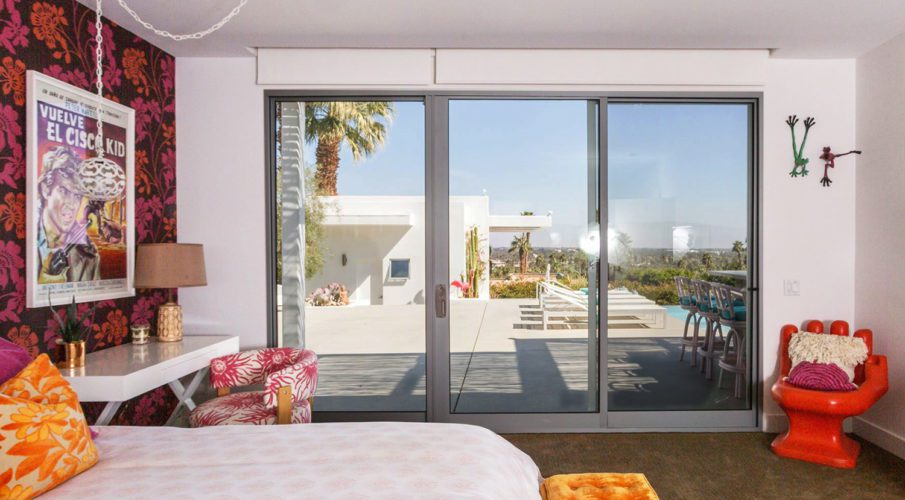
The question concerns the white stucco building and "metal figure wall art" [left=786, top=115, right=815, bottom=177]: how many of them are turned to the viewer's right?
0

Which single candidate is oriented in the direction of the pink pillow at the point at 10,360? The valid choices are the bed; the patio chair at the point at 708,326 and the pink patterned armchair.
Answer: the pink patterned armchair

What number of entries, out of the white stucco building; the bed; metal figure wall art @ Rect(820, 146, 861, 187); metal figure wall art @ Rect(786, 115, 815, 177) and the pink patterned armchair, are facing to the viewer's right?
1

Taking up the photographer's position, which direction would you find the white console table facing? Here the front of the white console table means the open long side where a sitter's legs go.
facing the viewer and to the right of the viewer

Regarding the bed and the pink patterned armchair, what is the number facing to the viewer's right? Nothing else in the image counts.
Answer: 1

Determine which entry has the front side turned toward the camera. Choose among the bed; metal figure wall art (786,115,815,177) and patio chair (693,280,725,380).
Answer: the metal figure wall art

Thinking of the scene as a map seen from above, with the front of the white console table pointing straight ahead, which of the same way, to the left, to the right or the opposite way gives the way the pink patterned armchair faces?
to the right

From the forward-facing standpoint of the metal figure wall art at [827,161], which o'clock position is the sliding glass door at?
The sliding glass door is roughly at 2 o'clock from the metal figure wall art.

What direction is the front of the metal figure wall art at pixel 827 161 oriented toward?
toward the camera

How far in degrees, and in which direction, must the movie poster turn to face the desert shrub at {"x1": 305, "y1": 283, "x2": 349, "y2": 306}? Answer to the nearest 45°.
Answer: approximately 45° to its left

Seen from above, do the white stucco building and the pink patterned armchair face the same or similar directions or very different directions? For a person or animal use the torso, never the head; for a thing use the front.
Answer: same or similar directions

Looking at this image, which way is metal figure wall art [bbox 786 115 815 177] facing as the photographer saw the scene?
facing the viewer

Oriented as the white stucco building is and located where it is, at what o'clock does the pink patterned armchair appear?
The pink patterned armchair is roughly at 1 o'clock from the white stucco building.

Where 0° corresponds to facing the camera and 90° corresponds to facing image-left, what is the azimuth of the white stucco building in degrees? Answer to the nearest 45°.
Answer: approximately 0°
